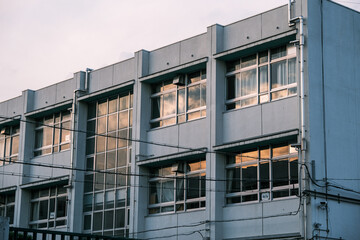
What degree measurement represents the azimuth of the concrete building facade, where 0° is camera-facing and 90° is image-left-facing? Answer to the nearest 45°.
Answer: approximately 45°
